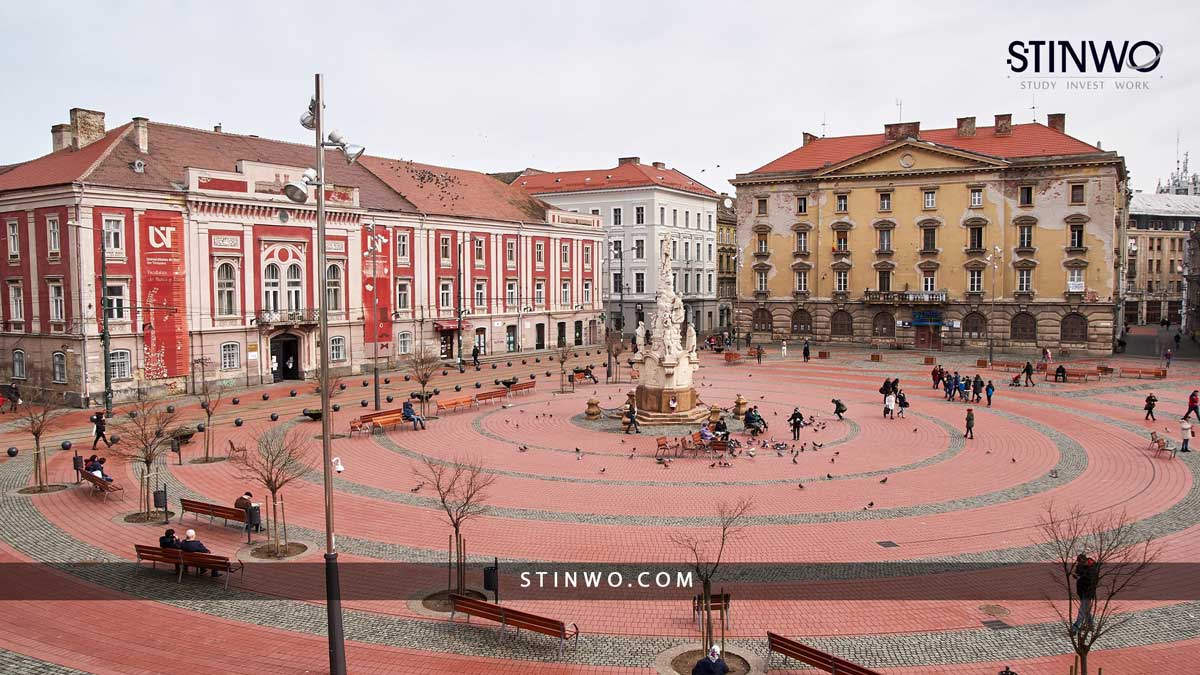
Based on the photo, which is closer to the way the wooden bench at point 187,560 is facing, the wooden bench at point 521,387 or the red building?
the wooden bench

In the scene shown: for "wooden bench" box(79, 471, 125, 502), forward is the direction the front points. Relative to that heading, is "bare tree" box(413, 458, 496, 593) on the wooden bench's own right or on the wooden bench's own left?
on the wooden bench's own right

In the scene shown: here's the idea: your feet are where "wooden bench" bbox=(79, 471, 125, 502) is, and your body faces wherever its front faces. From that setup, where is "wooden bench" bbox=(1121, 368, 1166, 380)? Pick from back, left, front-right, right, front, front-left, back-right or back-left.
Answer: front-right

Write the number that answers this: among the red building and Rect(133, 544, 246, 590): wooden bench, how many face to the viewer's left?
0

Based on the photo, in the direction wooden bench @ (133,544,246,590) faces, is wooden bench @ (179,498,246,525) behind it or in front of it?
in front

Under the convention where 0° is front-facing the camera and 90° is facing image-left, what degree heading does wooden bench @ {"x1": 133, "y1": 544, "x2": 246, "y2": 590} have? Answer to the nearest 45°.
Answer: approximately 225°

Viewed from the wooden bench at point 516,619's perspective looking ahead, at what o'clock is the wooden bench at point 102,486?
the wooden bench at point 102,486 is roughly at 9 o'clock from the wooden bench at point 516,619.

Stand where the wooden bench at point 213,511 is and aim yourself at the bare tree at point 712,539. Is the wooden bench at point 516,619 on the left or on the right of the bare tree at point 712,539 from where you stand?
right

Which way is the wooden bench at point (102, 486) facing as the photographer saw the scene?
facing away from the viewer and to the right of the viewer

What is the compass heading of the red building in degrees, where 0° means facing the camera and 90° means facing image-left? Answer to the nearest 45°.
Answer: approximately 315°

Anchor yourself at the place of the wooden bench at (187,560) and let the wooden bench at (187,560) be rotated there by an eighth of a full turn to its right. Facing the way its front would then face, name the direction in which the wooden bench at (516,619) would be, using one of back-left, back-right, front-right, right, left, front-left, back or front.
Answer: front-right
